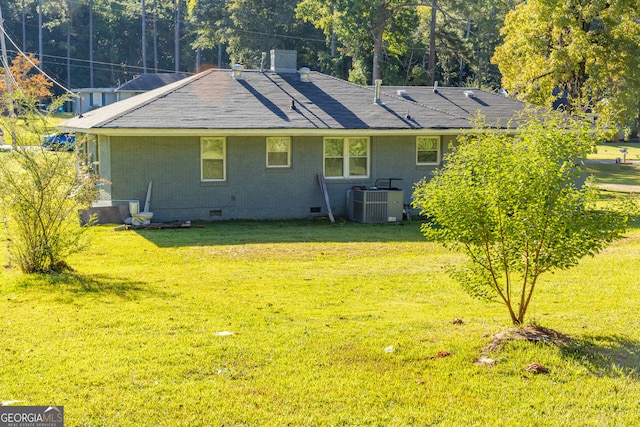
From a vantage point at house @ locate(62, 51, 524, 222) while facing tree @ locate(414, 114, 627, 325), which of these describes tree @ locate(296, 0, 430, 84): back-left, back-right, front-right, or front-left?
back-left

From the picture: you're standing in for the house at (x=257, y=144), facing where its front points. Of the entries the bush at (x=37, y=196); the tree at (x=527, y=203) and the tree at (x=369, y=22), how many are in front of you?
1

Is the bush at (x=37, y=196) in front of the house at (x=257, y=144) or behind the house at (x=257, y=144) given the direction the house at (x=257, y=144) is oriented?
behind

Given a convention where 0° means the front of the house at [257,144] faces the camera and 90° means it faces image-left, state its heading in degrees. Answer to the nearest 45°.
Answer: approximately 180°

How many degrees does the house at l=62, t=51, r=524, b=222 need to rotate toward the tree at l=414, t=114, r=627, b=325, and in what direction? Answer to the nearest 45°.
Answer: approximately 180°
